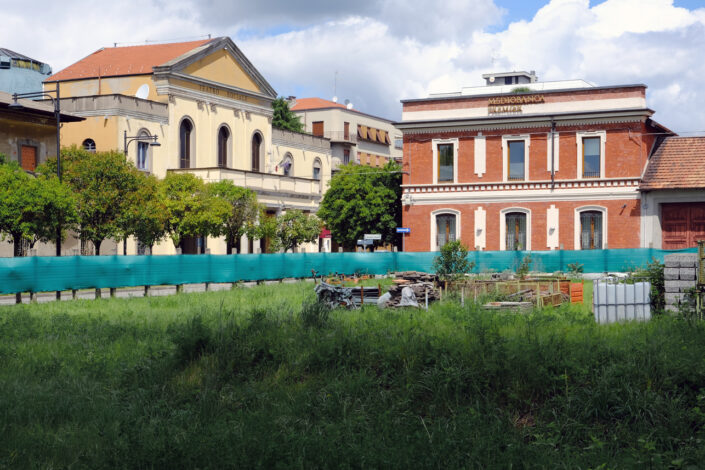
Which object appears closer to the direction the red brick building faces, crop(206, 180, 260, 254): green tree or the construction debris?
the construction debris

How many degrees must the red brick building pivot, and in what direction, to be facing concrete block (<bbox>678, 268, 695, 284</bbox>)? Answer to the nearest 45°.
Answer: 0° — it already faces it

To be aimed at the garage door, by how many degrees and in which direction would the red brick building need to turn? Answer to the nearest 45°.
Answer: approximately 90° to its left

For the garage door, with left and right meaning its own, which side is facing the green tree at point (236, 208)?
right

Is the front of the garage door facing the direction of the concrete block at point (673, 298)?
yes

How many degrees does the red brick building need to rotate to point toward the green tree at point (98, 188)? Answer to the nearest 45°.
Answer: approximately 45° to its right

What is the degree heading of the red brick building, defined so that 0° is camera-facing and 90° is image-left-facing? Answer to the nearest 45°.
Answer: approximately 0°

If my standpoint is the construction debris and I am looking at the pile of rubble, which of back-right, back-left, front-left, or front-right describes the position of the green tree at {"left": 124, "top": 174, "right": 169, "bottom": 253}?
back-left

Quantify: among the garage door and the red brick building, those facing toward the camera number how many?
2

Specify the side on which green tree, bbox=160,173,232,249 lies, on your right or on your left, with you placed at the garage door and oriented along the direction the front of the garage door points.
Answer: on your right
